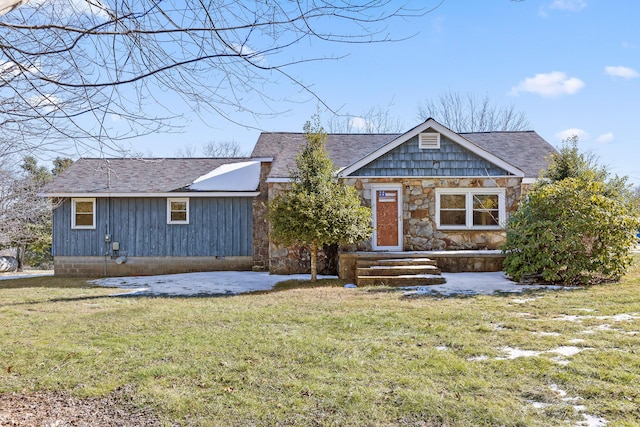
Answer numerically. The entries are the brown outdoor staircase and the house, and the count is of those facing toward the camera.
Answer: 2

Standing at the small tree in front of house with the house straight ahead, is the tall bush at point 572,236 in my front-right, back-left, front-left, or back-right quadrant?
back-right

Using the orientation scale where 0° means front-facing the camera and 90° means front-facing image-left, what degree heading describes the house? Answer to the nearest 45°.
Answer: approximately 0°

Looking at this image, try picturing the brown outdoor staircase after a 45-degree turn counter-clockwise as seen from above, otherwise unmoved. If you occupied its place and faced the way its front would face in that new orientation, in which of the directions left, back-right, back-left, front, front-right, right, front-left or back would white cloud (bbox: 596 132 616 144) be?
left

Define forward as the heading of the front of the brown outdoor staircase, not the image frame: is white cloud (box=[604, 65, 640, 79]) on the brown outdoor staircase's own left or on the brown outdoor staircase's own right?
on the brown outdoor staircase's own left

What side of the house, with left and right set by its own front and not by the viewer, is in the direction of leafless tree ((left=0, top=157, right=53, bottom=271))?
right

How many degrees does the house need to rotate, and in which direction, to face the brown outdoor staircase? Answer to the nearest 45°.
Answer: approximately 45° to its left
